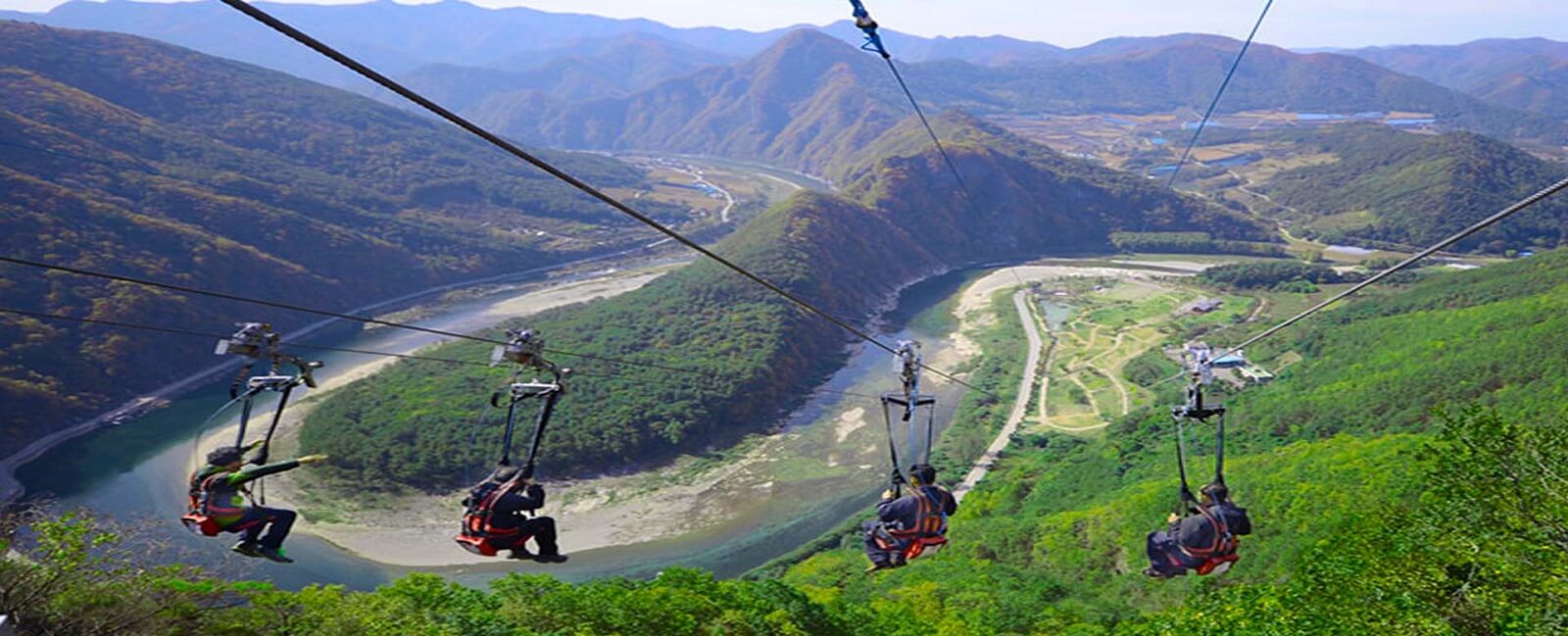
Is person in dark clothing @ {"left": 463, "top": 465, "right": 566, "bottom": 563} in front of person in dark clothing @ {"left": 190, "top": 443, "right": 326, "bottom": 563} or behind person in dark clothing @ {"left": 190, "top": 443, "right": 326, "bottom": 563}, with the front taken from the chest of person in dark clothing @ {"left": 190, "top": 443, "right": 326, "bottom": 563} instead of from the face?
in front

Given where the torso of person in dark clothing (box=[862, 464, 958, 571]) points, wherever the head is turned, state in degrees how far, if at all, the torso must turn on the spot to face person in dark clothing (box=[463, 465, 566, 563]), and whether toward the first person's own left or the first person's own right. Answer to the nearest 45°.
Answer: approximately 90° to the first person's own left

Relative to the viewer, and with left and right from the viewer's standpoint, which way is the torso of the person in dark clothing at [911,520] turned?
facing away from the viewer and to the left of the viewer

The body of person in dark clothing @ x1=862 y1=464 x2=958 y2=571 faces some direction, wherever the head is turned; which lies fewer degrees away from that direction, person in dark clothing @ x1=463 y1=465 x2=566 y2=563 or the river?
the river

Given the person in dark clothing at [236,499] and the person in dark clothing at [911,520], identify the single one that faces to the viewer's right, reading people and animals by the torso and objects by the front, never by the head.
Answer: the person in dark clothing at [236,499]

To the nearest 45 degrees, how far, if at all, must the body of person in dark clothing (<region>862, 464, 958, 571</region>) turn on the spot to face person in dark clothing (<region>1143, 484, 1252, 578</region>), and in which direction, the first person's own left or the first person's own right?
approximately 135° to the first person's own right

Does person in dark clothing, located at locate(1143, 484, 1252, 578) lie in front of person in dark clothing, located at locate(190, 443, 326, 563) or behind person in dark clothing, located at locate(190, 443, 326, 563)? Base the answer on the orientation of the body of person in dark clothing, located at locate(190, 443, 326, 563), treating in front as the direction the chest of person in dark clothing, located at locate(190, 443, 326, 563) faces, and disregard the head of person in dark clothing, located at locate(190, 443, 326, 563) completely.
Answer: in front
